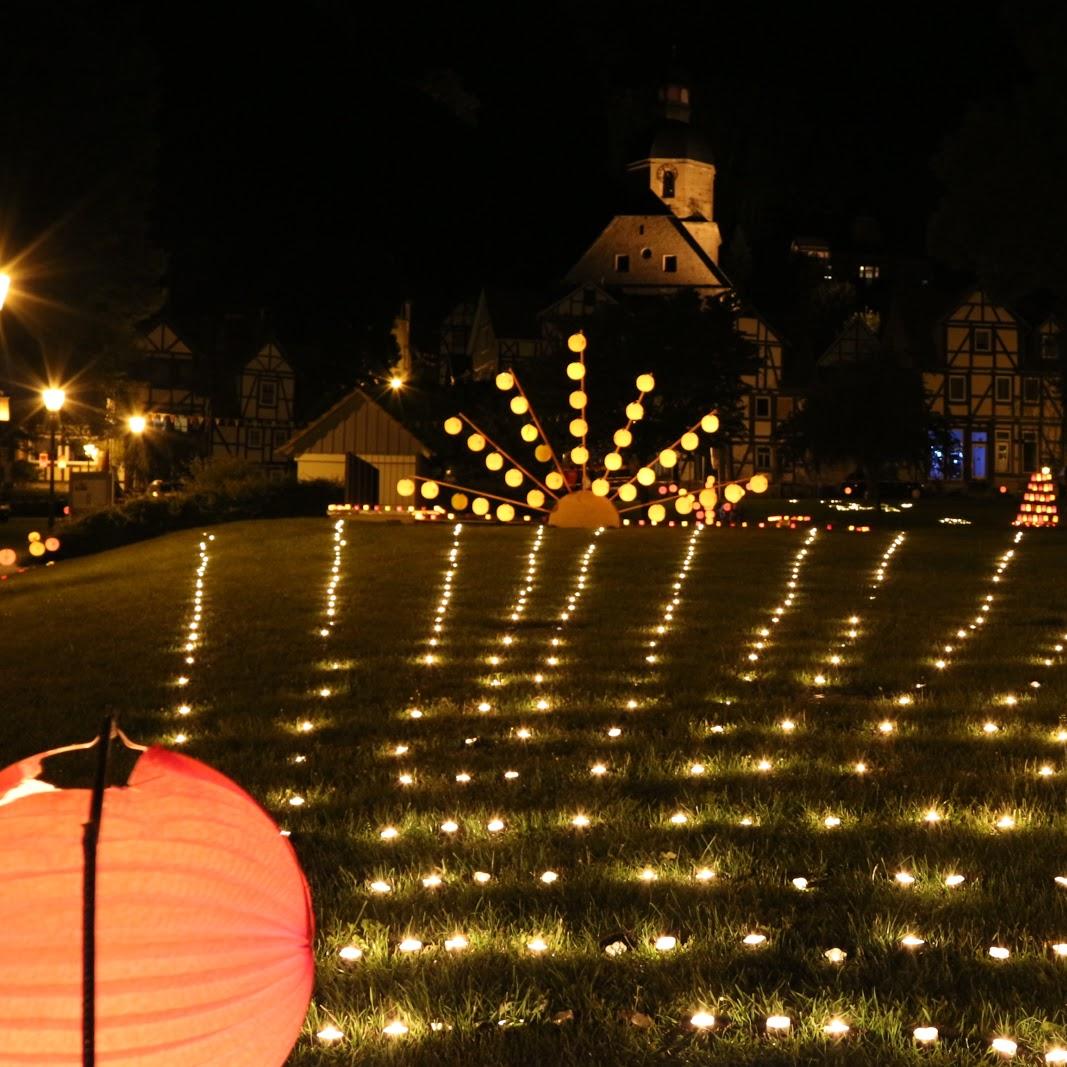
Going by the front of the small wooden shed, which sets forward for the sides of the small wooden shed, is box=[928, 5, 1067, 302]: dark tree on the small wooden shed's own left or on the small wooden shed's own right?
on the small wooden shed's own left

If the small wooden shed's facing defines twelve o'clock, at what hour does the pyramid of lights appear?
The pyramid of lights is roughly at 10 o'clock from the small wooden shed.

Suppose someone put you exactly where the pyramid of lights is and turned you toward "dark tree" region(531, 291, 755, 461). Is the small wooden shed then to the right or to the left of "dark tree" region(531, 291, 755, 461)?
left

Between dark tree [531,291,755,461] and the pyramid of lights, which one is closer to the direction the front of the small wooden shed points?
the pyramid of lights

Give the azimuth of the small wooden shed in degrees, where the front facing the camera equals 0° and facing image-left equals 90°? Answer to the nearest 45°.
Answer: approximately 0°

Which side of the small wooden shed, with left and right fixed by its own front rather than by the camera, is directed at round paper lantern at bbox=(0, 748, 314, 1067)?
front

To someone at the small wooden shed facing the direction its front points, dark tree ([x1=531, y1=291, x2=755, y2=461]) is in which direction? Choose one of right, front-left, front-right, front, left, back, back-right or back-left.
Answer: back-left
